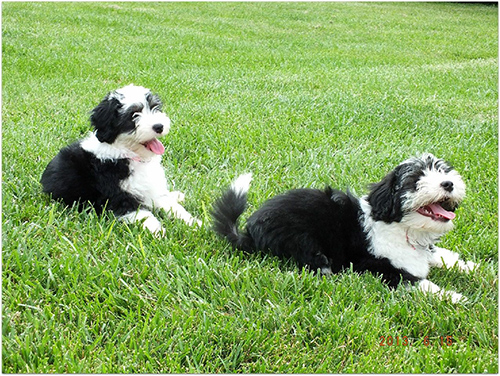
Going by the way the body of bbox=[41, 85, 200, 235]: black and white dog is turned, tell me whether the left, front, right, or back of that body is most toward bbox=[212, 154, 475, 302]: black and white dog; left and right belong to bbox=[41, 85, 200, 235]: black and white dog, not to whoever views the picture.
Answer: front

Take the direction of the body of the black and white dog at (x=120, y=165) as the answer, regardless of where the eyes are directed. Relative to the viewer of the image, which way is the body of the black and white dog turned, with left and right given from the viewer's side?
facing the viewer and to the right of the viewer
